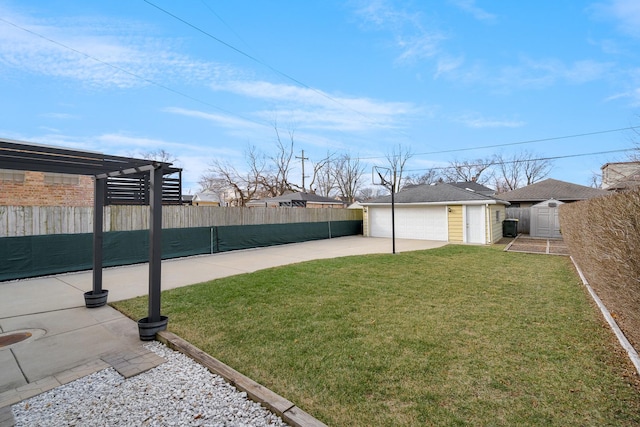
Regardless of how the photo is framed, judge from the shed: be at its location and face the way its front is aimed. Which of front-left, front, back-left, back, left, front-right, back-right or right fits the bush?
front

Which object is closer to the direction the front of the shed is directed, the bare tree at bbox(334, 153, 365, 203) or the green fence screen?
the green fence screen

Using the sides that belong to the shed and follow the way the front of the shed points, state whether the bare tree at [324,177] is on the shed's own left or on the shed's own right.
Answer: on the shed's own right

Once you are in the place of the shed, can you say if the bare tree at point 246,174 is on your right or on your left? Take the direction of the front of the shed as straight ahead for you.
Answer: on your right

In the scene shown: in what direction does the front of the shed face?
toward the camera

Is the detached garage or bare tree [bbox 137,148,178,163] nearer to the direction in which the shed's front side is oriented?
the detached garage

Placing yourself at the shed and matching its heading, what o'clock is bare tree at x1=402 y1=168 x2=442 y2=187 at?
The bare tree is roughly at 5 o'clock from the shed.

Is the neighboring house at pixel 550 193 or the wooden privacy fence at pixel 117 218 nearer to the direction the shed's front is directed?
the wooden privacy fence

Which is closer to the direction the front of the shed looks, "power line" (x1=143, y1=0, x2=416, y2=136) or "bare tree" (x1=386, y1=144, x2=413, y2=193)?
the power line
